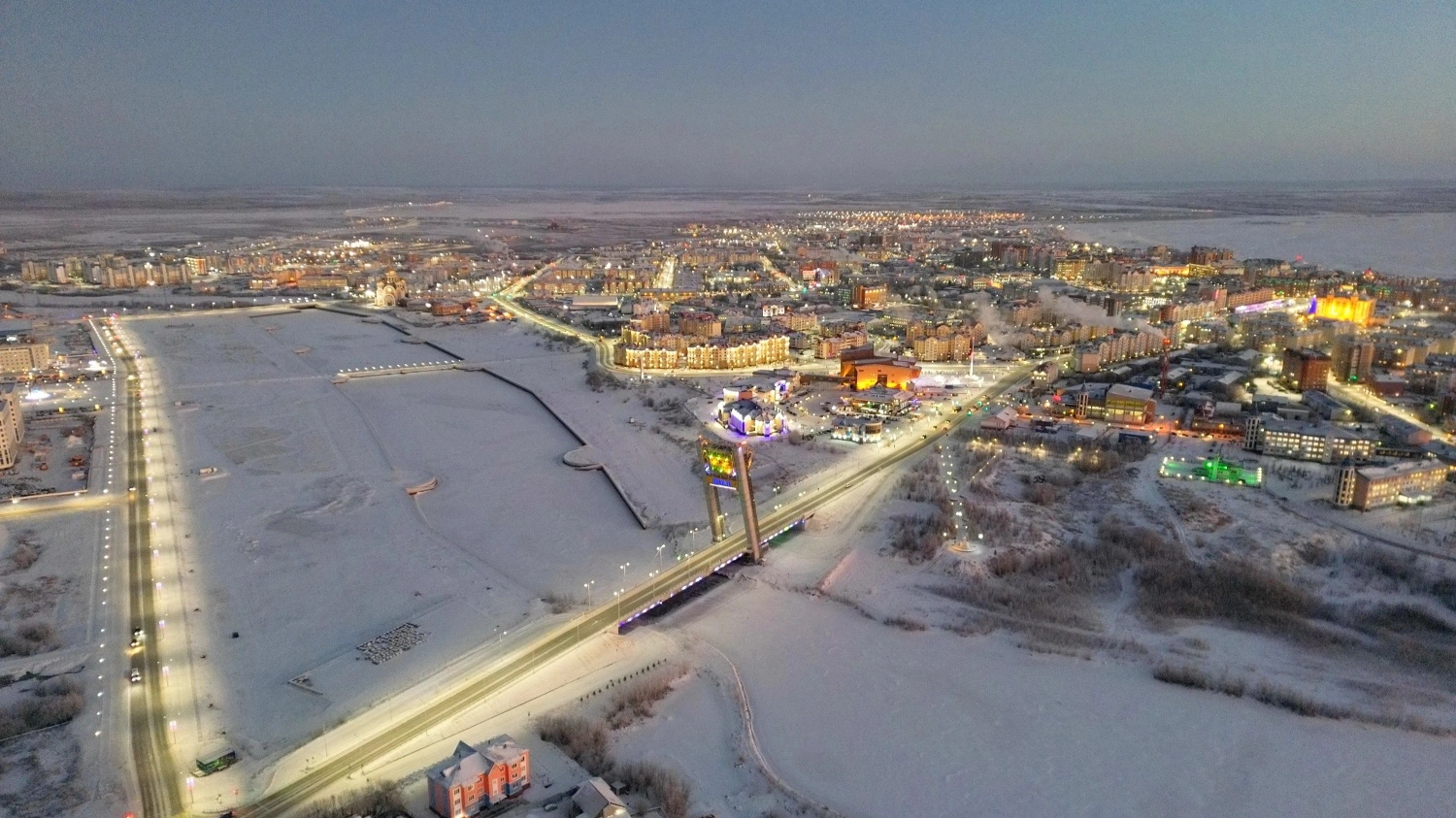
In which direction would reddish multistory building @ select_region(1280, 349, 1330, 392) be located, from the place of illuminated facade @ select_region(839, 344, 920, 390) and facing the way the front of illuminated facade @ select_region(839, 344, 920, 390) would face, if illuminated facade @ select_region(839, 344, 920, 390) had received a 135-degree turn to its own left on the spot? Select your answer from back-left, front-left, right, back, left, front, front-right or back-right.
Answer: front-right

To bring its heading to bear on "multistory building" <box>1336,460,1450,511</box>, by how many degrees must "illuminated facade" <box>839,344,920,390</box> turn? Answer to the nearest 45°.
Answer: approximately 45° to its left

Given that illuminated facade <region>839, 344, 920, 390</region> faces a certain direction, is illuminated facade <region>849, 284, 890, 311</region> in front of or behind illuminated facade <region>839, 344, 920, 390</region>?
behind

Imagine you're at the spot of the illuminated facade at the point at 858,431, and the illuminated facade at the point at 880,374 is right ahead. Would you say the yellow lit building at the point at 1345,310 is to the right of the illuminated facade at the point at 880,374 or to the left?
right

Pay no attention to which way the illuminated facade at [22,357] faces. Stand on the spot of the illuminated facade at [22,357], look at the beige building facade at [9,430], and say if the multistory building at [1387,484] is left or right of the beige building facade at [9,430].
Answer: left

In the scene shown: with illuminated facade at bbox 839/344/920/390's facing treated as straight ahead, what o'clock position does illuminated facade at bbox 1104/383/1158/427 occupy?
illuminated facade at bbox 1104/383/1158/427 is roughly at 10 o'clock from illuminated facade at bbox 839/344/920/390.

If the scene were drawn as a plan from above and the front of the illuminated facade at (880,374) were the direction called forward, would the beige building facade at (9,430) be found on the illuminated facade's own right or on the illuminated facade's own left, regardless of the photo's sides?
on the illuminated facade's own right

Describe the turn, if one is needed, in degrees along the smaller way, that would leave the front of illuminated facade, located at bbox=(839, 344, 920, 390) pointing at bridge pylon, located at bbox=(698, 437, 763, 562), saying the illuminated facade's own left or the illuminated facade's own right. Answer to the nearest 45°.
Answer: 0° — it already faces it

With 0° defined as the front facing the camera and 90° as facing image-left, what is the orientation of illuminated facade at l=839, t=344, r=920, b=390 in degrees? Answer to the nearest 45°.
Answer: approximately 0°
